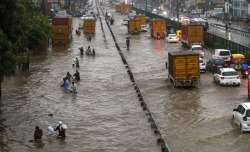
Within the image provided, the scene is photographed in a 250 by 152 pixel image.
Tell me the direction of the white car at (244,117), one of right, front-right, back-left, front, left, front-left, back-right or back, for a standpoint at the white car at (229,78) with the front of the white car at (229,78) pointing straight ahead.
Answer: back-left

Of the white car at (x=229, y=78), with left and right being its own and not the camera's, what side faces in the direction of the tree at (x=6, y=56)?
left

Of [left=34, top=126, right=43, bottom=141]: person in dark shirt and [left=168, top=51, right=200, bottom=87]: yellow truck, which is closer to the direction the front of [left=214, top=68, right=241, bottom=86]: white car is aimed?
the yellow truck

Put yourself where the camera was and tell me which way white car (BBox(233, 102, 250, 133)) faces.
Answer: facing away from the viewer and to the left of the viewer

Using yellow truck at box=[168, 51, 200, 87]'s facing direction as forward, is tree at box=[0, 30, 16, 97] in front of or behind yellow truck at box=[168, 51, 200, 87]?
behind

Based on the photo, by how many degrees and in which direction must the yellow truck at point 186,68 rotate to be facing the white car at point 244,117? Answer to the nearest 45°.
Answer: approximately 180°

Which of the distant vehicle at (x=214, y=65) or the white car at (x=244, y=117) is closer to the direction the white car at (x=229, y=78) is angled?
the distant vehicle

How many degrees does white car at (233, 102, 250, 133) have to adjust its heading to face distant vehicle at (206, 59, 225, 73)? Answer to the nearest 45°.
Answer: approximately 45° to its right

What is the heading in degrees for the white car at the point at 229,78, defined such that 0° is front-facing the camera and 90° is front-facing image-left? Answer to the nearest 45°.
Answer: approximately 135°

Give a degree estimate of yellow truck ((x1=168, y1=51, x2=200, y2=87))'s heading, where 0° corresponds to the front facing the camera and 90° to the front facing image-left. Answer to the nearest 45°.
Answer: approximately 180°

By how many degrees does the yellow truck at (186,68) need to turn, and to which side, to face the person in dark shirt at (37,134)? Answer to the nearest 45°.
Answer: approximately 135° to its left

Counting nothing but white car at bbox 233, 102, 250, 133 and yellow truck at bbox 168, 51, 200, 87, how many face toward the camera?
0

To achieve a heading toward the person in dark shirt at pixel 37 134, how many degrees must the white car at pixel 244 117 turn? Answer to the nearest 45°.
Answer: approximately 45° to its left

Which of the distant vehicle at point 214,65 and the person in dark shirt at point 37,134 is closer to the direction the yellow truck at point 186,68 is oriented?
the distant vehicle

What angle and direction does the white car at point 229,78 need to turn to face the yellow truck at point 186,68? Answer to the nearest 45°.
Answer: approximately 45° to its left
